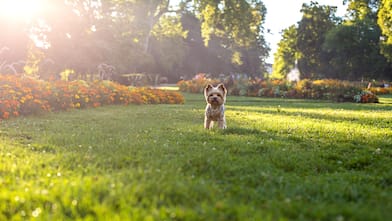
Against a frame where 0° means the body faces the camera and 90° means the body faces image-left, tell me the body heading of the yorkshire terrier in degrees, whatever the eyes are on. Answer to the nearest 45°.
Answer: approximately 0°
